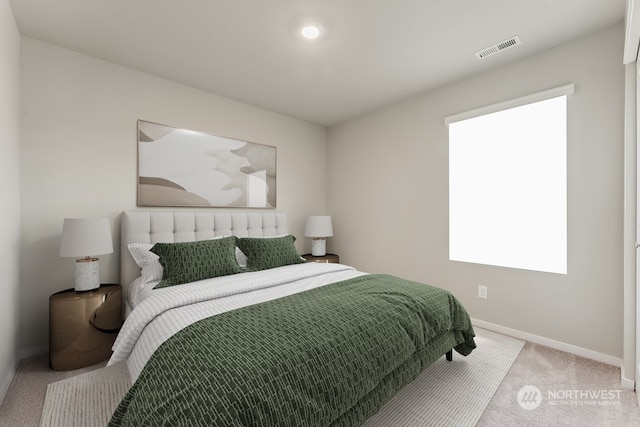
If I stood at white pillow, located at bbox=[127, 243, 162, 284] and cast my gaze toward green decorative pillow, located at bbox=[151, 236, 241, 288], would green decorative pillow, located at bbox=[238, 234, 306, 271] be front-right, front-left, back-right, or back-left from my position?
front-left

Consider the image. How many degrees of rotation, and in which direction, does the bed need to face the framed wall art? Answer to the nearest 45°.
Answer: approximately 180°

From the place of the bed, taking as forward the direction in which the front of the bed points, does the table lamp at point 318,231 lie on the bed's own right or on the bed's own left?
on the bed's own left

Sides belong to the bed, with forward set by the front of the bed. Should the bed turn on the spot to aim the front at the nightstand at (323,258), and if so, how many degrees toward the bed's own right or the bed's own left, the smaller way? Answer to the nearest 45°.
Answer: approximately 135° to the bed's own left

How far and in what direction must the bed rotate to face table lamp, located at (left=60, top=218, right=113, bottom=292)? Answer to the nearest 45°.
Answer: approximately 180°

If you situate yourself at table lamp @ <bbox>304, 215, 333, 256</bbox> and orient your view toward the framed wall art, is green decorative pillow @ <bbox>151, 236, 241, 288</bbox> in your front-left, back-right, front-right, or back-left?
front-left

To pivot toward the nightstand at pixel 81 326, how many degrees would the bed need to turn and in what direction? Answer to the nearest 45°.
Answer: approximately 180°

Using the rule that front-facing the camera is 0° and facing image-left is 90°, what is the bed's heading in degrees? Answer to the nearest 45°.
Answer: approximately 315°
